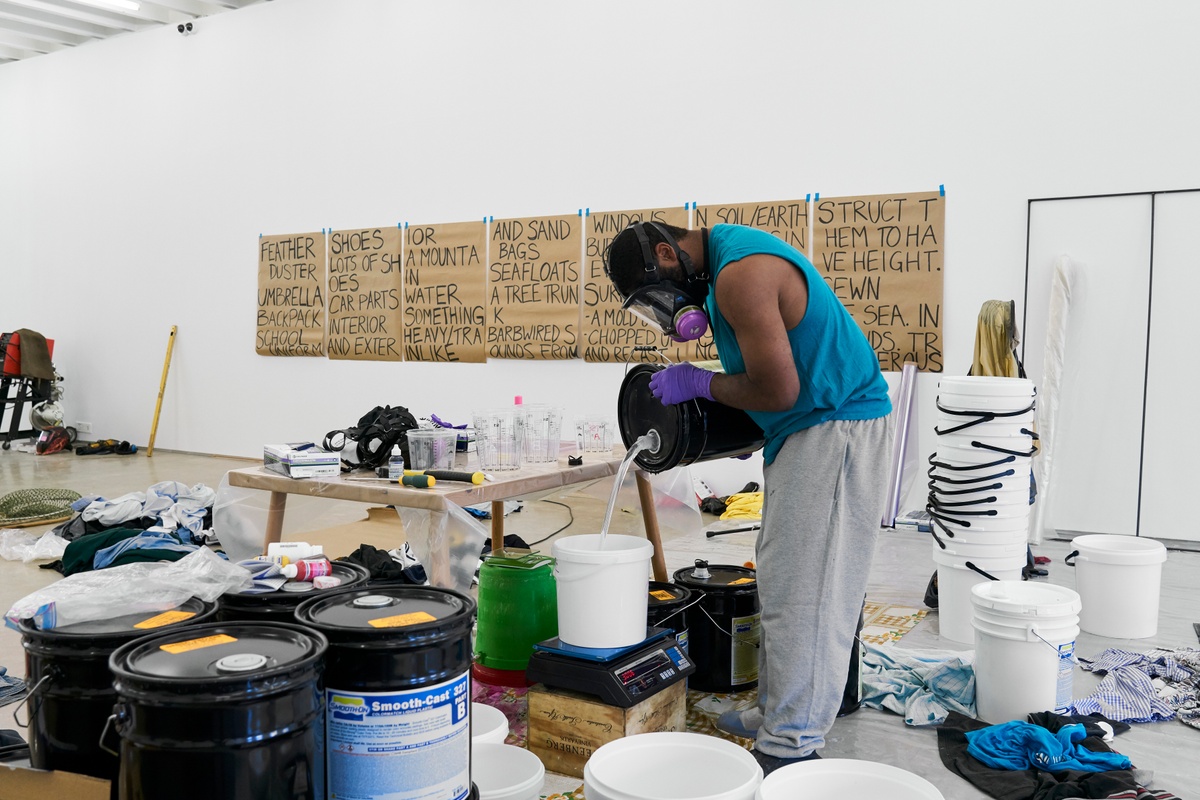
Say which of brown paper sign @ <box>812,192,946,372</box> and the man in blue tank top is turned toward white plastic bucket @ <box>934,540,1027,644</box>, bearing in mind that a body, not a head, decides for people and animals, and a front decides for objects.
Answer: the brown paper sign

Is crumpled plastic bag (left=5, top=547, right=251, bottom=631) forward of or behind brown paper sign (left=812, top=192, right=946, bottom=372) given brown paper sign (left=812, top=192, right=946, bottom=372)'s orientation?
forward

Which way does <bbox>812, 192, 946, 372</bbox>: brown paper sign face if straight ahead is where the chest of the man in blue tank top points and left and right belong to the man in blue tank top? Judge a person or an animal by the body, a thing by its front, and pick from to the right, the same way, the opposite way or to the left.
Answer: to the left

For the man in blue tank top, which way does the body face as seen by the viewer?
to the viewer's left

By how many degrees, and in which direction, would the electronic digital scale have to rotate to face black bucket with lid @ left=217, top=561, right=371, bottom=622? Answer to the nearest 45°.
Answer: approximately 90° to its right

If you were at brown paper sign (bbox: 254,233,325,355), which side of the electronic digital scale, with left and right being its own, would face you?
back

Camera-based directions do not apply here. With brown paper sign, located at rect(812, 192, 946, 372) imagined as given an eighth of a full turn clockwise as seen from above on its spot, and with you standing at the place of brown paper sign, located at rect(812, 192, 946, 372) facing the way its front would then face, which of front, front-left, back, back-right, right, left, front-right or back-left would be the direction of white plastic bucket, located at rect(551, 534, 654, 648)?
front-left

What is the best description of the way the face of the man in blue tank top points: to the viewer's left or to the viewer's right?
to the viewer's left

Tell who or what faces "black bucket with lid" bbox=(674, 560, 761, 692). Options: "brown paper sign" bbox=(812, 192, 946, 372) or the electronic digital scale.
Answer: the brown paper sign

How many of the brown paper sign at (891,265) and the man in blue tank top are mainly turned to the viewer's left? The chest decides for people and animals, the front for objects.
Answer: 1

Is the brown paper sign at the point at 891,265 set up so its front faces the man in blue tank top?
yes

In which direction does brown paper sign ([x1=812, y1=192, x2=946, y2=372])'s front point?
toward the camera

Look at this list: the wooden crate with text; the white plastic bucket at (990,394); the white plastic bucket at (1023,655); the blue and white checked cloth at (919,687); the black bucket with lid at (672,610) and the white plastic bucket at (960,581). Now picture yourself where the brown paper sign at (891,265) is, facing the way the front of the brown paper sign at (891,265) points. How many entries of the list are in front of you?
6

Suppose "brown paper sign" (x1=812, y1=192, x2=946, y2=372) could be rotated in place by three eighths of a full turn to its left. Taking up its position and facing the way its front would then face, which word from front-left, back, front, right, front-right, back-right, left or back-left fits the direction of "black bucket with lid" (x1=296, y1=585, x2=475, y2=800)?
back-right
